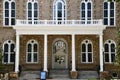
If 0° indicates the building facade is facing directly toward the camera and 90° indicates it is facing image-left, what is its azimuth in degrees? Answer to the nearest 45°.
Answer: approximately 0°
